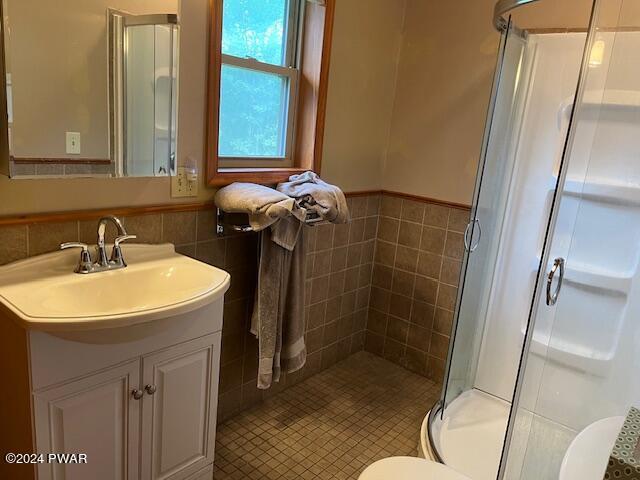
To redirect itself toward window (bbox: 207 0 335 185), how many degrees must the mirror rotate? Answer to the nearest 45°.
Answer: approximately 135° to its left

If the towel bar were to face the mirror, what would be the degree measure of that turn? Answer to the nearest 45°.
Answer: approximately 90° to its right

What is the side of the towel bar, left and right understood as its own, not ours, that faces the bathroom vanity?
right

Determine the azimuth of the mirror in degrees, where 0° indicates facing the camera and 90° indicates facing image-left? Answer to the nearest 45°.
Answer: approximately 0°

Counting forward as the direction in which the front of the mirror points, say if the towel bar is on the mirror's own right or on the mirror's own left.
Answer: on the mirror's own left

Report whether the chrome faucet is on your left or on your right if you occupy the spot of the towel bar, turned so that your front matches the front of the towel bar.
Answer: on your right

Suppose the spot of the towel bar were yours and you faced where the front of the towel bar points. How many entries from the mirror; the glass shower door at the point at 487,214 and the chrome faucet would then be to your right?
2

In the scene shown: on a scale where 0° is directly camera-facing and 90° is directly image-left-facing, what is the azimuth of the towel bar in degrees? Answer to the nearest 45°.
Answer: approximately 315°

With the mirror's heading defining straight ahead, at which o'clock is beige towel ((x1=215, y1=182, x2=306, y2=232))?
The beige towel is roughly at 9 o'clock from the mirror.

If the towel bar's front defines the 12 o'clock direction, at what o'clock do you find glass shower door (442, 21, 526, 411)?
The glass shower door is roughly at 10 o'clock from the towel bar.
